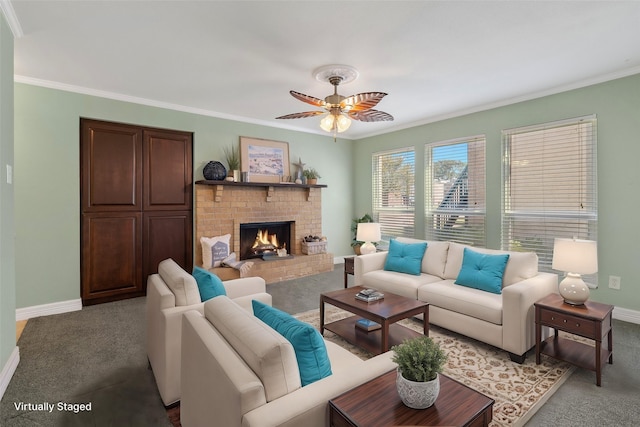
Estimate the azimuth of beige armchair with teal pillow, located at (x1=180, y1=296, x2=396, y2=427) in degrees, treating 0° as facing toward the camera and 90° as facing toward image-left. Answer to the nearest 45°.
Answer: approximately 225°

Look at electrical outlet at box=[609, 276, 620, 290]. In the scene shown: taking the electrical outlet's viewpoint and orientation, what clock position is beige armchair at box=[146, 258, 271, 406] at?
The beige armchair is roughly at 1 o'clock from the electrical outlet.

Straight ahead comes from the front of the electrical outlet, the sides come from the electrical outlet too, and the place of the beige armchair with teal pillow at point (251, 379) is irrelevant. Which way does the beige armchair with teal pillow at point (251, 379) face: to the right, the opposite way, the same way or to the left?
the opposite way

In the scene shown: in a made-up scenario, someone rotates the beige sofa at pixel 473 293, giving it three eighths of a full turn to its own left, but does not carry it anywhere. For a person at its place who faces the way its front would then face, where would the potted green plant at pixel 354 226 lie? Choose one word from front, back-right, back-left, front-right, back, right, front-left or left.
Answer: back-left

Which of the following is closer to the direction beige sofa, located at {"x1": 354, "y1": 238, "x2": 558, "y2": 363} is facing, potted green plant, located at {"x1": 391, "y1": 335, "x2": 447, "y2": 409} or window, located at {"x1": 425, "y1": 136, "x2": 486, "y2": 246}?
the potted green plant

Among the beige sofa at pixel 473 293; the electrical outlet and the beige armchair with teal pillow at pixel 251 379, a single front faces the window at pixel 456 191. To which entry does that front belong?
the beige armchair with teal pillow at pixel 251 379

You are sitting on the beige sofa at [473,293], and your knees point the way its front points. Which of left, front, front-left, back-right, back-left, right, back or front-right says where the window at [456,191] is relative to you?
back-right

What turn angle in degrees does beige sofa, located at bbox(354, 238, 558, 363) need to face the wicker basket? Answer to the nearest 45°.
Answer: approximately 90° to its right

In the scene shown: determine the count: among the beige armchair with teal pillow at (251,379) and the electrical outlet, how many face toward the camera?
1
